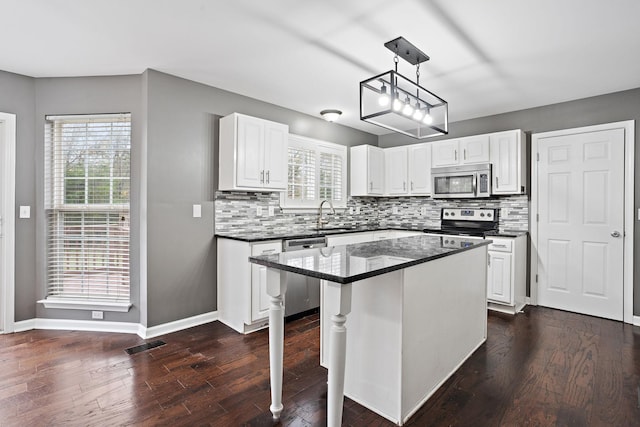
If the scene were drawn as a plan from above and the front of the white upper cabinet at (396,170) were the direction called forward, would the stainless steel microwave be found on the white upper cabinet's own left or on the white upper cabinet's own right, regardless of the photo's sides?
on the white upper cabinet's own left

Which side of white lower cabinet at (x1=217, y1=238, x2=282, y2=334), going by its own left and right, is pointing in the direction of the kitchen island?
front

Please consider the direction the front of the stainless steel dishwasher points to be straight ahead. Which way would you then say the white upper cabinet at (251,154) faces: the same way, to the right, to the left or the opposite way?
the same way

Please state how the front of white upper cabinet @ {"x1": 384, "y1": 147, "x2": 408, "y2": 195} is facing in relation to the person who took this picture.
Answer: facing the viewer

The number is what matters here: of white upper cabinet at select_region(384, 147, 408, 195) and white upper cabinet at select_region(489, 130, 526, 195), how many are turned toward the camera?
2

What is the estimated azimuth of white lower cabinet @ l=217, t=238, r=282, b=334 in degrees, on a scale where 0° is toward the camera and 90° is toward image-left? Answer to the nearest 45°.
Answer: approximately 315°

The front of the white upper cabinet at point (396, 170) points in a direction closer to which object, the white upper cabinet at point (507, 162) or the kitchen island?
the kitchen island

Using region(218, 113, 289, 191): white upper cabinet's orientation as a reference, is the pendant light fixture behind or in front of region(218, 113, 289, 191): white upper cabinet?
in front

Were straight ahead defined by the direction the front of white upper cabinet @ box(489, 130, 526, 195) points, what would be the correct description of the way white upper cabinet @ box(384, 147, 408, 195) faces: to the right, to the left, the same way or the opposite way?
the same way

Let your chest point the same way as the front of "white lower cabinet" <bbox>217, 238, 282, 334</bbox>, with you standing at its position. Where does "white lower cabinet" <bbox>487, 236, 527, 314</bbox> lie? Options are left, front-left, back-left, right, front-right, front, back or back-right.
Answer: front-left

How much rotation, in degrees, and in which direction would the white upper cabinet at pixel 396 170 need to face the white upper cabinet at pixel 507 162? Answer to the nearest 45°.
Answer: approximately 45° to its left

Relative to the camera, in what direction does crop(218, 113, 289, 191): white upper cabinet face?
facing the viewer and to the right of the viewer

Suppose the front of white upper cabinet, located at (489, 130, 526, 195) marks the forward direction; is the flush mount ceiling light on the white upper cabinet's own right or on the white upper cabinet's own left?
on the white upper cabinet's own right

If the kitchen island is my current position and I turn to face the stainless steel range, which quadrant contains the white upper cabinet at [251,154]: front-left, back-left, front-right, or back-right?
front-left

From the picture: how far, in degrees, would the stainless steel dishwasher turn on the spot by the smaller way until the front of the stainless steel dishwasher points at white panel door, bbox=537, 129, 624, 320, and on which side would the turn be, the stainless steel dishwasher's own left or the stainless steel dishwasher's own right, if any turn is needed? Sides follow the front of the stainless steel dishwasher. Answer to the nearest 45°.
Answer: approximately 45° to the stainless steel dishwasher's own left

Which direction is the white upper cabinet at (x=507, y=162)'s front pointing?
toward the camera

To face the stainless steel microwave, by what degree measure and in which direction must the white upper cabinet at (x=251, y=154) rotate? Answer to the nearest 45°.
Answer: approximately 45° to its left

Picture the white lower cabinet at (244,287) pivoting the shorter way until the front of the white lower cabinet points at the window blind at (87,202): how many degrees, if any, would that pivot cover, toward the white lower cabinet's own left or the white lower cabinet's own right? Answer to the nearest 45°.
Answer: approximately 135° to the white lower cabinet's own right

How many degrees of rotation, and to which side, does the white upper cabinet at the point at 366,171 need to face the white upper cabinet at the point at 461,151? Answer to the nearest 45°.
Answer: approximately 45° to its left
